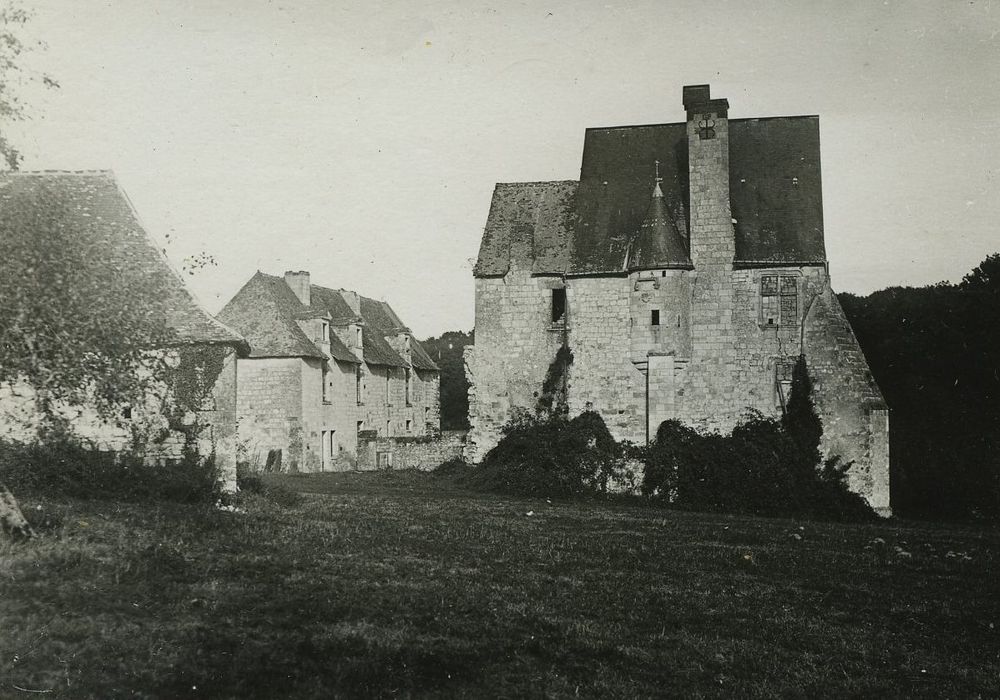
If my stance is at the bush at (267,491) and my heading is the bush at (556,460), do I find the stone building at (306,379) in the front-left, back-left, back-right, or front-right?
front-left

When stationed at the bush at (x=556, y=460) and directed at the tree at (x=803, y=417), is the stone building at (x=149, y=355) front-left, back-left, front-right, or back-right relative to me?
back-right

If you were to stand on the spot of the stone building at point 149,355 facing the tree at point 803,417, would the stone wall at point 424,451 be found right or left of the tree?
left

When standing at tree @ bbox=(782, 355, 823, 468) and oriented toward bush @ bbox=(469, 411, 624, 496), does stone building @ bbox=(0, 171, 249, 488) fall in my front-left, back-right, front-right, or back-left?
front-left

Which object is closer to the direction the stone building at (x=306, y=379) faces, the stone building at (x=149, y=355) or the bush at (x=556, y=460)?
the bush

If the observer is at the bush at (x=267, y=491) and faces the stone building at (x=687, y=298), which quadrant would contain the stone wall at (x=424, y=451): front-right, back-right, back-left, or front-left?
front-left

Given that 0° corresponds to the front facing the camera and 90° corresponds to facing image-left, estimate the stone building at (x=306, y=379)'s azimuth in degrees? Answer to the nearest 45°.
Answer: approximately 315°

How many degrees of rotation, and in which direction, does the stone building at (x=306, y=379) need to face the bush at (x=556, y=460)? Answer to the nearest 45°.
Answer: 0° — it already faces it

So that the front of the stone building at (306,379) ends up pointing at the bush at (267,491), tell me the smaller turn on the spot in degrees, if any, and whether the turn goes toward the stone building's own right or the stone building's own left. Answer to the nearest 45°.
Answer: approximately 45° to the stone building's own right

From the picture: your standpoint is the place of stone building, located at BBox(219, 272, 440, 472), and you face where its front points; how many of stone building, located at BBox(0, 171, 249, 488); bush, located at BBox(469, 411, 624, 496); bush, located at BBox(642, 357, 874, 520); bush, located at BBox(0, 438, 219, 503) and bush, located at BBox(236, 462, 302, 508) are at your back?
0

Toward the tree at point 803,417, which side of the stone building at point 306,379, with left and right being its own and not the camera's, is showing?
front

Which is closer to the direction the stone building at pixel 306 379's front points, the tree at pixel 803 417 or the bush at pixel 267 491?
the tree

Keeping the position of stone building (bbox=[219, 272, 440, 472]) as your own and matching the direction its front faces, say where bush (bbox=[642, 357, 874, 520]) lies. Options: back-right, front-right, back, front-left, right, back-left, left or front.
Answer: front

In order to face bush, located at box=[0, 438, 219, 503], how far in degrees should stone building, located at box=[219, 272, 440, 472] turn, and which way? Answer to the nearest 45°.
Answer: approximately 45° to its right
